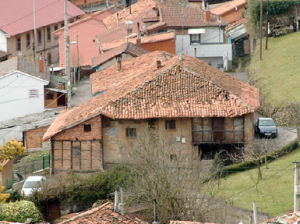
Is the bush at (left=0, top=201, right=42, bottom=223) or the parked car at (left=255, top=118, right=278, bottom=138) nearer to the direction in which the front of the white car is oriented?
the bush

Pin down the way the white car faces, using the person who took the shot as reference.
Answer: facing the viewer and to the left of the viewer

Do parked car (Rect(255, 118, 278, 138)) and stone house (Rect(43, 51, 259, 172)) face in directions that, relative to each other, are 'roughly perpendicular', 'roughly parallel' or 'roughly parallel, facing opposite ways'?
roughly parallel

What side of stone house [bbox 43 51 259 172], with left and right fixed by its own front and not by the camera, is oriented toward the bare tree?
front

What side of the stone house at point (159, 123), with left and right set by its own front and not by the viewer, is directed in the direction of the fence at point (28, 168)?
right

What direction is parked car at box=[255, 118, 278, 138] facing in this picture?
toward the camera

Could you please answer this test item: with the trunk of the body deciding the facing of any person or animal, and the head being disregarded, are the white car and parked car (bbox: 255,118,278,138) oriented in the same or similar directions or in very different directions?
same or similar directions

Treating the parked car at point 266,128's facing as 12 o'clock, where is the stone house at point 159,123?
The stone house is roughly at 2 o'clock from the parked car.

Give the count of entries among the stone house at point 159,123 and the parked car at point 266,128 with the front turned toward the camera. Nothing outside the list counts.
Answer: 2

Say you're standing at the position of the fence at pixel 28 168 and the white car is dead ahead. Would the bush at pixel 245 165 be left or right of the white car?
left
